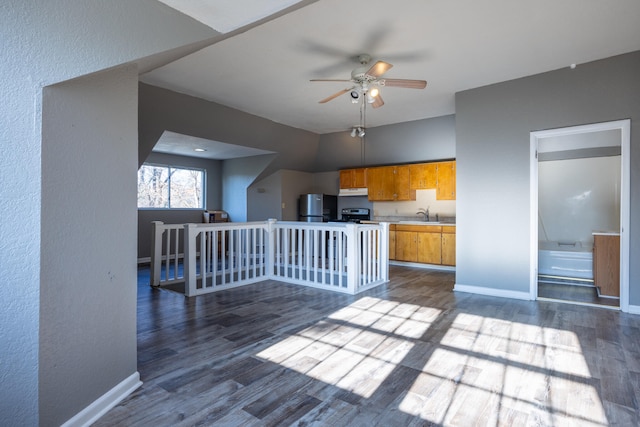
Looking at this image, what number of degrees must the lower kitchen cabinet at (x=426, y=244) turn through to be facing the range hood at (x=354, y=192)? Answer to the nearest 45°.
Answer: approximately 135° to its right

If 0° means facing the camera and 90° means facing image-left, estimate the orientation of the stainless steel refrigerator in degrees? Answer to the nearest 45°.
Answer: approximately 45°

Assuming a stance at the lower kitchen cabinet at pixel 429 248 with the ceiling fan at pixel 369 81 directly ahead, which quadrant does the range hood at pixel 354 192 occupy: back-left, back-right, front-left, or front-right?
back-right

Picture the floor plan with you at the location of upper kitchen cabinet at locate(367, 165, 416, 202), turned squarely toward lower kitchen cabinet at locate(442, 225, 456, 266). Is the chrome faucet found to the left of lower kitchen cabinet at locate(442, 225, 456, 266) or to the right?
left

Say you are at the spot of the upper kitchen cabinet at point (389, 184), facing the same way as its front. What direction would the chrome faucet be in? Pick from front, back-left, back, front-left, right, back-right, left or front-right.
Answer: left

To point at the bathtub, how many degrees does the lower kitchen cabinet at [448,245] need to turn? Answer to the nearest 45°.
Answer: approximately 90° to its left

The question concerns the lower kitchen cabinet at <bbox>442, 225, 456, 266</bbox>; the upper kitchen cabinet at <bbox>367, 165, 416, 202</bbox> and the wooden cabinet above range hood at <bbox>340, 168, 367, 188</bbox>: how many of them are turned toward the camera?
3

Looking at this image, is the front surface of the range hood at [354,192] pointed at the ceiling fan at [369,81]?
yes

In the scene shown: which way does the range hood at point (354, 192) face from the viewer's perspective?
toward the camera

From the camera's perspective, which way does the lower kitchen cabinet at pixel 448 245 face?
toward the camera

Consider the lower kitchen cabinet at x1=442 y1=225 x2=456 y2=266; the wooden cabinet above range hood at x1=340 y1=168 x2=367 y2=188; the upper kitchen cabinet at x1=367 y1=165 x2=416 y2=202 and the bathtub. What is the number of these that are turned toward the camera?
4

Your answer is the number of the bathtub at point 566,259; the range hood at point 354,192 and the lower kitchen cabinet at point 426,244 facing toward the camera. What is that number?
3

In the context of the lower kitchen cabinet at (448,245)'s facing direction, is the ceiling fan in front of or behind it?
in front

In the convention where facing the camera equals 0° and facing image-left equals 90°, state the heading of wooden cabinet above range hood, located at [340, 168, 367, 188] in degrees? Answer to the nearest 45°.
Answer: approximately 0°

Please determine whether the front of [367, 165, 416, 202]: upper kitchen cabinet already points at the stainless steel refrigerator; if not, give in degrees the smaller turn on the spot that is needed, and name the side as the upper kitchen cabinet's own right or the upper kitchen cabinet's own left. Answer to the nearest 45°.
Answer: approximately 90° to the upper kitchen cabinet's own right
